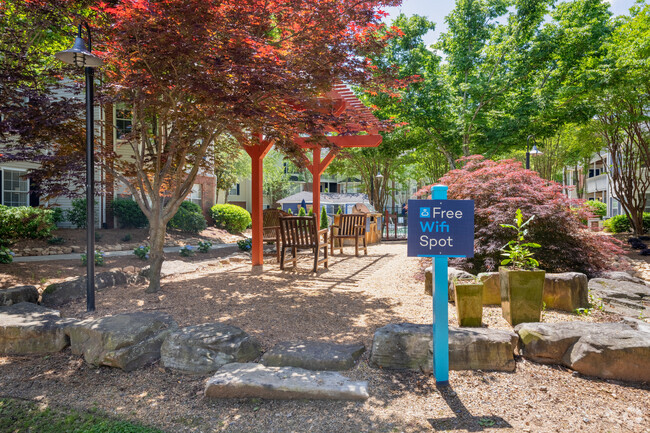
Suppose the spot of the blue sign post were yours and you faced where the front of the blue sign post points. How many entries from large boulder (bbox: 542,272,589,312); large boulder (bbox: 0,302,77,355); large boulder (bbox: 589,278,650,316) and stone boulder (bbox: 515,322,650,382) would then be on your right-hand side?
1

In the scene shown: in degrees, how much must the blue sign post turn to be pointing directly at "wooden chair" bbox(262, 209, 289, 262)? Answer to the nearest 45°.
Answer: approximately 135° to its right

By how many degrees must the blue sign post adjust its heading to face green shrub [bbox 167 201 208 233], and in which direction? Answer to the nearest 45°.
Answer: approximately 135° to its right

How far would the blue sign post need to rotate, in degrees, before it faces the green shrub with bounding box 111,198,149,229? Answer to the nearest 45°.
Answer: approximately 135° to its right

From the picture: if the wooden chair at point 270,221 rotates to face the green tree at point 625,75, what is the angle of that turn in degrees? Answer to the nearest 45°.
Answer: approximately 45° to its left

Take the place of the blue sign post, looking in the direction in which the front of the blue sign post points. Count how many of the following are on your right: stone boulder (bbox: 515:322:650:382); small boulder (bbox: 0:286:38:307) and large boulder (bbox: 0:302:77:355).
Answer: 2

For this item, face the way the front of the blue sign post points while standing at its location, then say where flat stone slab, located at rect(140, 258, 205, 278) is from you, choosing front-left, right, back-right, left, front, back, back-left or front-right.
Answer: back-right

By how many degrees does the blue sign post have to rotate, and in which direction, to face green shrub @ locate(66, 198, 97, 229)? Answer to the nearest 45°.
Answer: approximately 135° to its right

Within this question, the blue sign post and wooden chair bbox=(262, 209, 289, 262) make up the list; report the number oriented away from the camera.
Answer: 0

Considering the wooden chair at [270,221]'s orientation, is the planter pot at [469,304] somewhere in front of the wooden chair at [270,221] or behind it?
in front

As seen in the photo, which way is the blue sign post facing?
toward the camera

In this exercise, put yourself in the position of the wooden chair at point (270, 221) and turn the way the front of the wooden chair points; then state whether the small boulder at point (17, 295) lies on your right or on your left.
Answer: on your right

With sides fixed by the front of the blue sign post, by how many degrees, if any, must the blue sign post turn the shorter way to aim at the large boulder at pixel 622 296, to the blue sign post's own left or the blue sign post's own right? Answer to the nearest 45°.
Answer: approximately 135° to the blue sign post's own left

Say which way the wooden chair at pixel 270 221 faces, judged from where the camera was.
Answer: facing the viewer and to the right of the viewer

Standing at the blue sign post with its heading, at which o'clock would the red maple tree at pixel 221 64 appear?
The red maple tree is roughly at 4 o'clock from the blue sign post.
